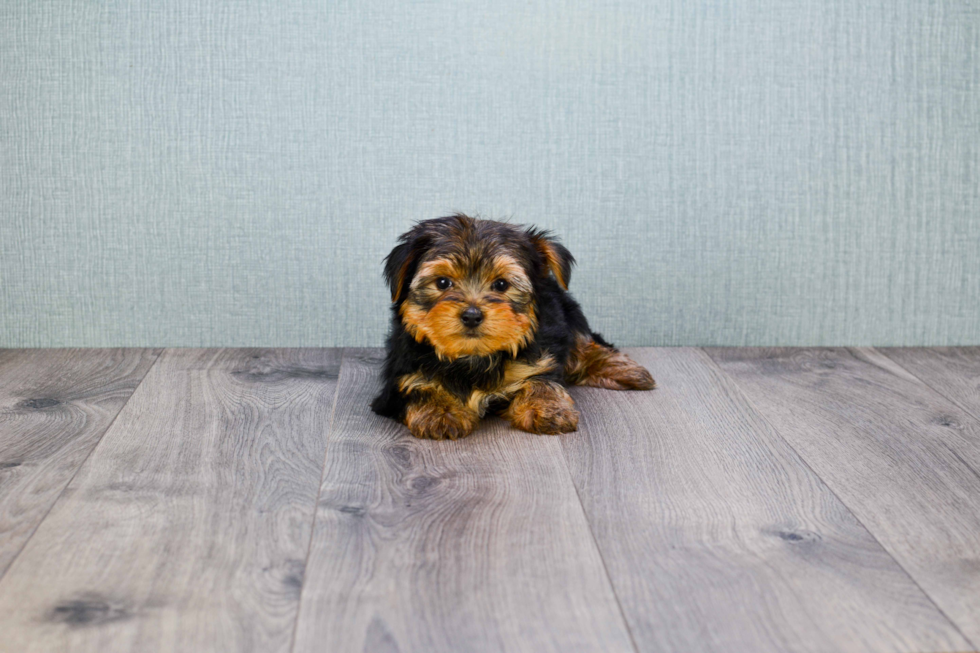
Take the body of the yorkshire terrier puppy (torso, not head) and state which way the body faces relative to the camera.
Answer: toward the camera
